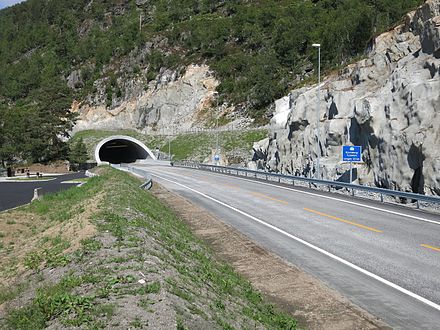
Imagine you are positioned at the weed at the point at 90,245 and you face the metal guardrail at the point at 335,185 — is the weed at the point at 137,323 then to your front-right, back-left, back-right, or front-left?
back-right

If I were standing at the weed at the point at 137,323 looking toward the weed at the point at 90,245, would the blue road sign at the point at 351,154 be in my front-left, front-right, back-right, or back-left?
front-right

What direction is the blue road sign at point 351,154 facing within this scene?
toward the camera

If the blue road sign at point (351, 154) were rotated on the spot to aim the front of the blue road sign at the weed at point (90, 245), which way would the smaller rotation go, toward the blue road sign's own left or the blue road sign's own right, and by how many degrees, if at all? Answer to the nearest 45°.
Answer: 0° — it already faces it

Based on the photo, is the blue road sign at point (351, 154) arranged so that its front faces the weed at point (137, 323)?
yes
